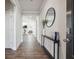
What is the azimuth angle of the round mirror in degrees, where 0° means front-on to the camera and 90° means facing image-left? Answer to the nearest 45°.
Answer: approximately 45°
